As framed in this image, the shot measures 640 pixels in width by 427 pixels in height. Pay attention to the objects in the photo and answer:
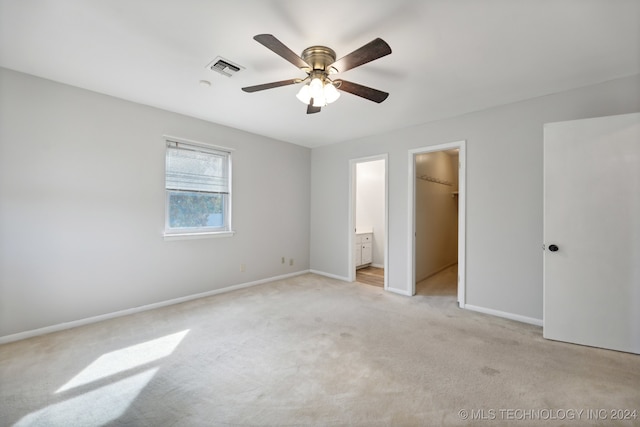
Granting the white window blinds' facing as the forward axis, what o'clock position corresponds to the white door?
The white door is roughly at 12 o'clock from the white window blinds.

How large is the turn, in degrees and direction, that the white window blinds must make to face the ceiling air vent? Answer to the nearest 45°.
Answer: approximately 45° to its right

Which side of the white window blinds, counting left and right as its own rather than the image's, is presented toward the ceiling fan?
front
